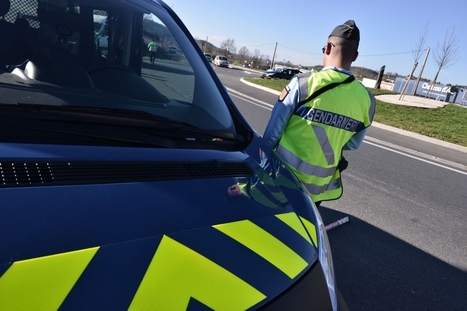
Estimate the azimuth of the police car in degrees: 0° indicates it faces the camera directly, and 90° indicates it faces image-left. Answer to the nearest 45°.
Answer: approximately 315°

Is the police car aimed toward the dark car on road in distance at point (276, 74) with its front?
no
